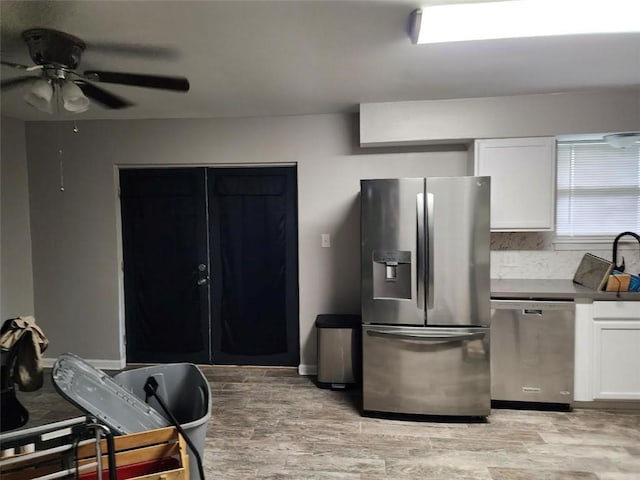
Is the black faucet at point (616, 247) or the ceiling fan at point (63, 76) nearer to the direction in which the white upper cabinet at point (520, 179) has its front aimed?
the ceiling fan

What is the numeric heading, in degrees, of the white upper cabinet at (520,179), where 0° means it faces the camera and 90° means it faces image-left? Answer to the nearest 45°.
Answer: approximately 0°

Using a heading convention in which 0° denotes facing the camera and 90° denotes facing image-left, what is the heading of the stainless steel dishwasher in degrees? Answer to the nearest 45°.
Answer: approximately 0°

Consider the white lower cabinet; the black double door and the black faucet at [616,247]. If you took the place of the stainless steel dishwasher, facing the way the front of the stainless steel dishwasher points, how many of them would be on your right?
1

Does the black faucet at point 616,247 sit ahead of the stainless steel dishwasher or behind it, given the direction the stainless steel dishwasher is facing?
behind

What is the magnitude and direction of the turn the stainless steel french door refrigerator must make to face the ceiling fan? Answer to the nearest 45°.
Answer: approximately 45° to its right

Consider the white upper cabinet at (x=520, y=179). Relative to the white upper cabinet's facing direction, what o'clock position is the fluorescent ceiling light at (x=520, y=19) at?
The fluorescent ceiling light is roughly at 12 o'clock from the white upper cabinet.
